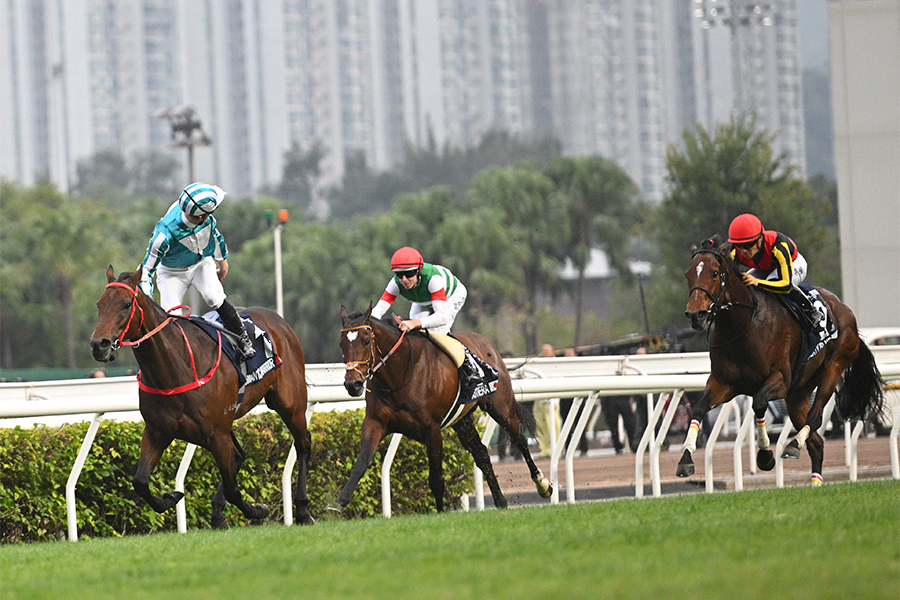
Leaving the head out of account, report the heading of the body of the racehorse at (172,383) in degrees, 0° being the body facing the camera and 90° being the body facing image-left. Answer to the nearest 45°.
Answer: approximately 45°

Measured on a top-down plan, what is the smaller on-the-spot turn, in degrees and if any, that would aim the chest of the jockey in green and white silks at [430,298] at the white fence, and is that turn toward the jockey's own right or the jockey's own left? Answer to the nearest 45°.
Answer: approximately 180°

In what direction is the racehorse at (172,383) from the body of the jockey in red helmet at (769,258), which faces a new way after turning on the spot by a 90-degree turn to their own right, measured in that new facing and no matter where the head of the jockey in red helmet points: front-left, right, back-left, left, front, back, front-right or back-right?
left

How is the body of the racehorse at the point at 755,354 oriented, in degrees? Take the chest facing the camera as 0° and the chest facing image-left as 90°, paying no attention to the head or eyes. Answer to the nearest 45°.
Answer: approximately 45°

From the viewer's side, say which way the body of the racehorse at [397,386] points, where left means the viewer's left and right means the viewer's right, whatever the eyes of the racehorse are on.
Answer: facing the viewer and to the left of the viewer

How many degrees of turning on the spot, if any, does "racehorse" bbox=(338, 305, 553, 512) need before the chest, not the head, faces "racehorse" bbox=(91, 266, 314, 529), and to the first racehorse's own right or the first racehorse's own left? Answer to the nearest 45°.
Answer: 0° — it already faces it

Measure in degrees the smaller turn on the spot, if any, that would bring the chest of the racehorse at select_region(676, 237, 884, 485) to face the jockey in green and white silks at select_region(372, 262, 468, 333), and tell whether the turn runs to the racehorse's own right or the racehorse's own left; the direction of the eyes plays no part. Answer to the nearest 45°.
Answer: approximately 45° to the racehorse's own right

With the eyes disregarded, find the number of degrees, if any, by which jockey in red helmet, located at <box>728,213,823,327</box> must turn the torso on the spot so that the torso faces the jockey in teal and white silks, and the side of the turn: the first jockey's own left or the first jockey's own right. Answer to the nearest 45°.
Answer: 0° — they already face them

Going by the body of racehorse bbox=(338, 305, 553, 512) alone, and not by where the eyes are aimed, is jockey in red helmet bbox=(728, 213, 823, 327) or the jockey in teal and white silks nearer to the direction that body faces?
the jockey in teal and white silks

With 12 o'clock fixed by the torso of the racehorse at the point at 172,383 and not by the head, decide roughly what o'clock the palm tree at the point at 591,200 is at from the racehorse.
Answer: The palm tree is roughly at 5 o'clock from the racehorse.

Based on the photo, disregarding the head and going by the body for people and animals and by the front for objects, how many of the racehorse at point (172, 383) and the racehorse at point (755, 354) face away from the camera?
0

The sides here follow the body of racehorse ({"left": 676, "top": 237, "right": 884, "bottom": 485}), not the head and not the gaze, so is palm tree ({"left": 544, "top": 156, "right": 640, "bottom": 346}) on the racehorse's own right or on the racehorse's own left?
on the racehorse's own right

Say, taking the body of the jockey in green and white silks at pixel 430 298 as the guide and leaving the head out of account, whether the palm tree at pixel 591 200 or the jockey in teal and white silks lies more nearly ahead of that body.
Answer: the jockey in teal and white silks

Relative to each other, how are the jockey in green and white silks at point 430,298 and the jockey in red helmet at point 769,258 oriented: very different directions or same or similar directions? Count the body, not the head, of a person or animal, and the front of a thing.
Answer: same or similar directions
